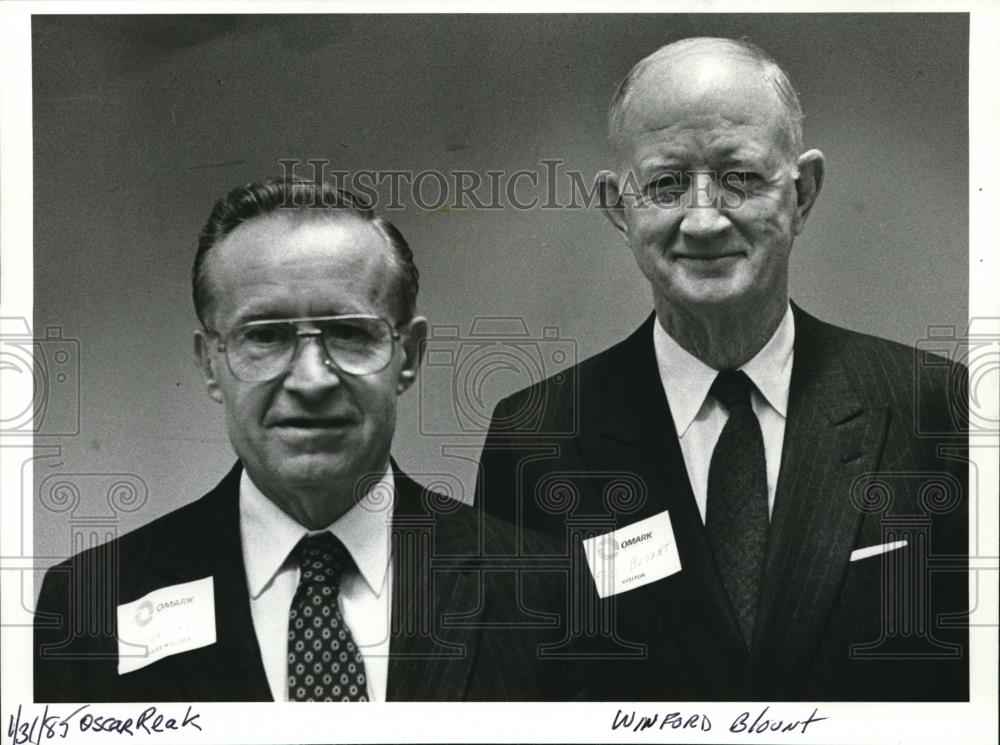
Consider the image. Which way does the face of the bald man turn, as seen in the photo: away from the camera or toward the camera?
toward the camera

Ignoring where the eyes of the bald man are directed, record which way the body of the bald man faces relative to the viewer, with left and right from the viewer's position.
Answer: facing the viewer
